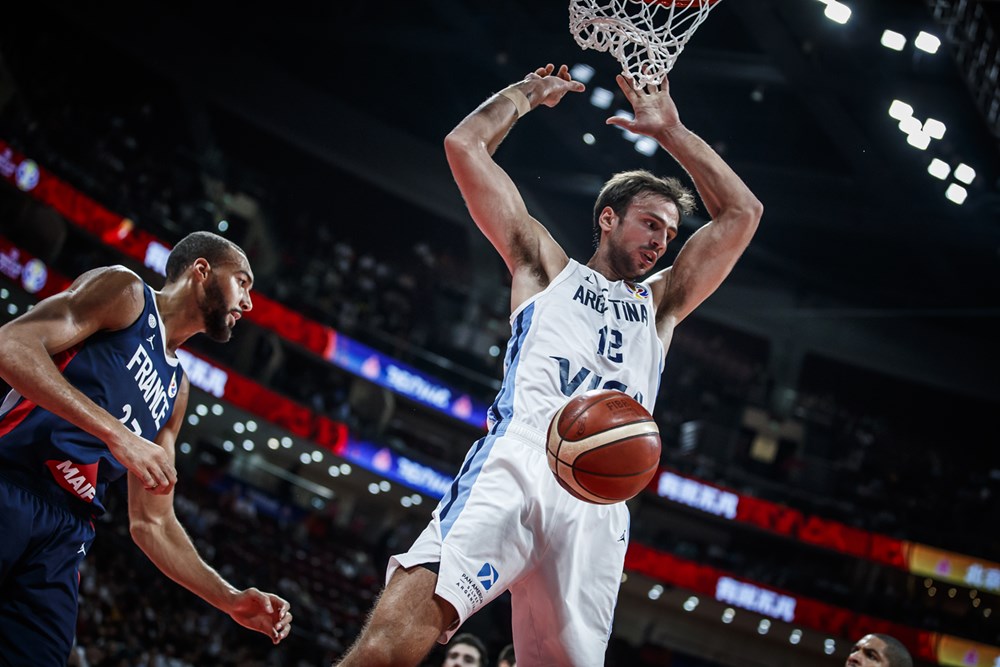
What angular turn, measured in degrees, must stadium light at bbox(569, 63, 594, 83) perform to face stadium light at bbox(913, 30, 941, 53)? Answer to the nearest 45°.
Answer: approximately 45° to its left

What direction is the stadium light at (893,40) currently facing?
toward the camera

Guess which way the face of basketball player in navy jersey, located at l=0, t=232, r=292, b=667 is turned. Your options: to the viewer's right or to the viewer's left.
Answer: to the viewer's right

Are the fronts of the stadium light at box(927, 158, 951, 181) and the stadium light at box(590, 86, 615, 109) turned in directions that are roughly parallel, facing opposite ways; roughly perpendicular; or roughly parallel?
roughly parallel

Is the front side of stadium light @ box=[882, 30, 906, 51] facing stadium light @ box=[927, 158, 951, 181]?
no

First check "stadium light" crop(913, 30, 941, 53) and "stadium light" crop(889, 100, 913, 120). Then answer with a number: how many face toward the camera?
2

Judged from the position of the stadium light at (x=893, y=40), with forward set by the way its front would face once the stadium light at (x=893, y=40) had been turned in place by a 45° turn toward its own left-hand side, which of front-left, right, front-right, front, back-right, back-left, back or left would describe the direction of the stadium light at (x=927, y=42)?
front

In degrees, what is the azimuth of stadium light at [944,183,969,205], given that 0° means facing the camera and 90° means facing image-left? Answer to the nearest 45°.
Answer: approximately 0°

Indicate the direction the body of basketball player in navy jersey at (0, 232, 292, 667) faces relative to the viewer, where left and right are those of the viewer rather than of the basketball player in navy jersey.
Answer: facing the viewer and to the right of the viewer

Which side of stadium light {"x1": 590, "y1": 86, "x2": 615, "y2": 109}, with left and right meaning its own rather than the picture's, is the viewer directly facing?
front
